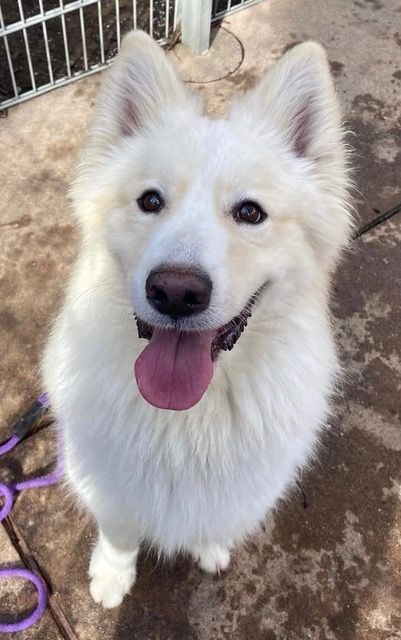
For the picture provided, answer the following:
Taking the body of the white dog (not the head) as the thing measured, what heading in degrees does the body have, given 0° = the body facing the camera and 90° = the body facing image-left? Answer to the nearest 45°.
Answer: approximately 0°

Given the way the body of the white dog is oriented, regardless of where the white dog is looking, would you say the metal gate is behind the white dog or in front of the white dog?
behind
